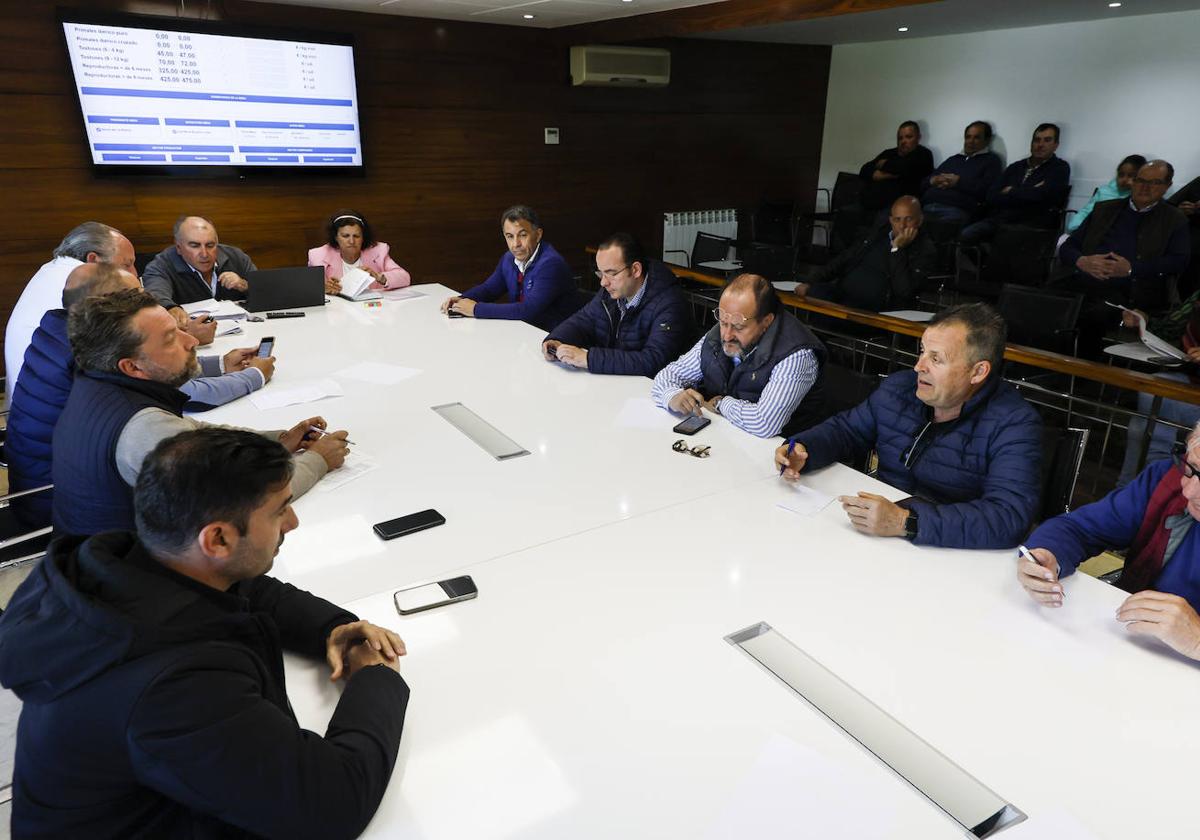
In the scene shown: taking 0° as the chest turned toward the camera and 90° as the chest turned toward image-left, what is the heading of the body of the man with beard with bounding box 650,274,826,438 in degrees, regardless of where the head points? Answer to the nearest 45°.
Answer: approximately 45°

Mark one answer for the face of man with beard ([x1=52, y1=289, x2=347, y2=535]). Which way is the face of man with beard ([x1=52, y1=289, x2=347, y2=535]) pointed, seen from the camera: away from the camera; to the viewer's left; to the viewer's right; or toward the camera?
to the viewer's right

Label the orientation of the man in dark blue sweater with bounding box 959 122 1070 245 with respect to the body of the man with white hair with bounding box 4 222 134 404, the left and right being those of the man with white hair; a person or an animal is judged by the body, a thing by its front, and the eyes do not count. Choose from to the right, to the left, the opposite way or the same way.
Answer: the opposite way

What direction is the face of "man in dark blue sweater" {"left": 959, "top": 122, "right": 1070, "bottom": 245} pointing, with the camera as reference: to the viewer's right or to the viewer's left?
to the viewer's left

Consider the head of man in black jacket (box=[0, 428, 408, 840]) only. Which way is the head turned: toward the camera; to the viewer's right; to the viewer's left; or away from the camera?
to the viewer's right

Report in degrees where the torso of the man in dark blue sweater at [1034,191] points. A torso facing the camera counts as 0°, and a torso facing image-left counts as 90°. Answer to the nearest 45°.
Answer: approximately 45°

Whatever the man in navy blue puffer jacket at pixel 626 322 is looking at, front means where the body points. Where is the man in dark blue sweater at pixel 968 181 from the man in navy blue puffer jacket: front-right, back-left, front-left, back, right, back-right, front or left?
back

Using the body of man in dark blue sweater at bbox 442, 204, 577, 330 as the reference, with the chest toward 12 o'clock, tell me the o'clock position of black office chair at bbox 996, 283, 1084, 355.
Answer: The black office chair is roughly at 8 o'clock from the man in dark blue sweater.

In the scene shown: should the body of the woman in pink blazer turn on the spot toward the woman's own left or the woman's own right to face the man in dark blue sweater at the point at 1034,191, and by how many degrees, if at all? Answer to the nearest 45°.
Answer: approximately 90° to the woman's own left

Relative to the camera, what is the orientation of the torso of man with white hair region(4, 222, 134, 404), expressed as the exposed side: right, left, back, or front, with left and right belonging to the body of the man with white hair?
right

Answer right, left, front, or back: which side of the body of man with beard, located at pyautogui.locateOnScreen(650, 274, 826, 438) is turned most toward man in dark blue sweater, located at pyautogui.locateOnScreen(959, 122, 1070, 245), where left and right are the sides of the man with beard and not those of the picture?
back

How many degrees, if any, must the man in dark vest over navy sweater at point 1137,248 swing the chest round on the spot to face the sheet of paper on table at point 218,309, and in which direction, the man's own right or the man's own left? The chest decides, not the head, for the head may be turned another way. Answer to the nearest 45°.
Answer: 0° — they already face it

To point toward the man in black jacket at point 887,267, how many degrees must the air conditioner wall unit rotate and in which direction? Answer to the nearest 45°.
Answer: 0° — it already faces them

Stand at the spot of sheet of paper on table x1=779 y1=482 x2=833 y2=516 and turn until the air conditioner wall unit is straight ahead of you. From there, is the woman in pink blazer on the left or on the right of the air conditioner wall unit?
left
